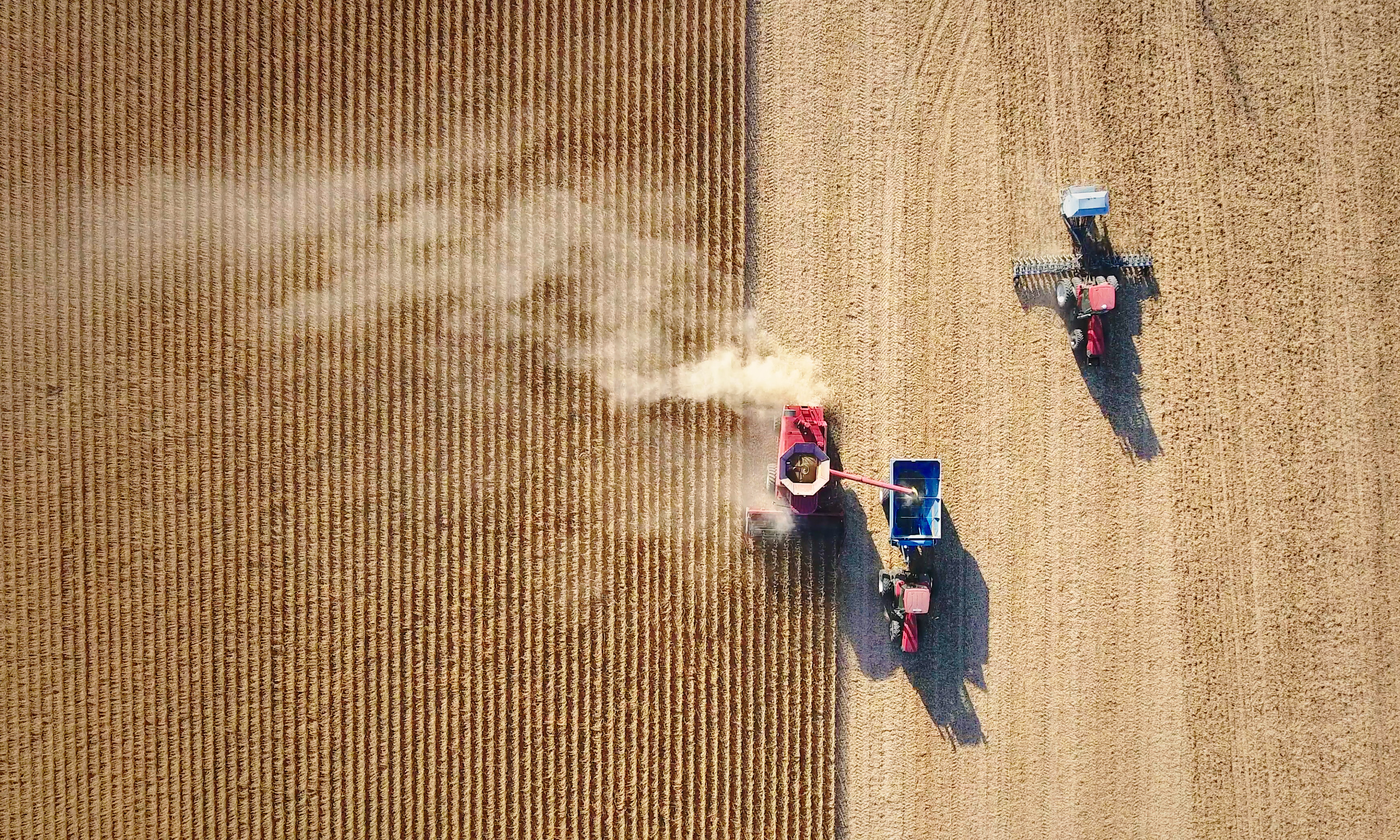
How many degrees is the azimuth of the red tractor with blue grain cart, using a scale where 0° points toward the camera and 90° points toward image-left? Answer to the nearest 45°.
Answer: approximately 0°

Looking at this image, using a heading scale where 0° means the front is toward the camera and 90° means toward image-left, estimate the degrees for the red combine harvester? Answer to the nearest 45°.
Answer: approximately 0°

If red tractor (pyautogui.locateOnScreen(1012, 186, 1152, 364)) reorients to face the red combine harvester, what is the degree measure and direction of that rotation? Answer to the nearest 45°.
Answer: approximately 45° to its right

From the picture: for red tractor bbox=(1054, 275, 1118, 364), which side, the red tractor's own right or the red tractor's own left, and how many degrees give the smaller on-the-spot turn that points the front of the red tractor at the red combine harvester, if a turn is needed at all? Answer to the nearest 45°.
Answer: approximately 45° to the red tractor's own right

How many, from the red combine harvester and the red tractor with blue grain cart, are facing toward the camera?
2
